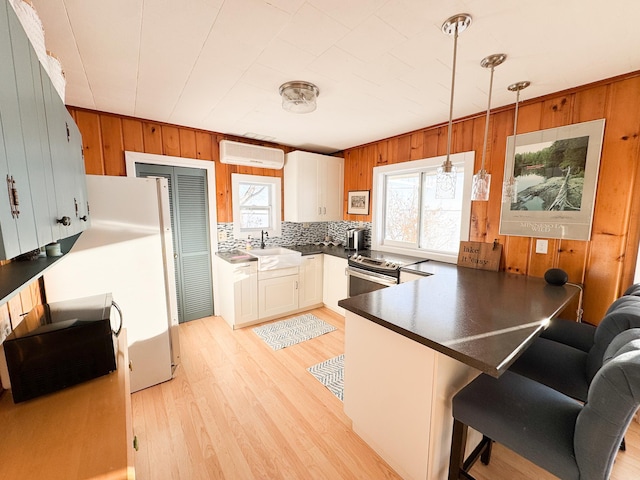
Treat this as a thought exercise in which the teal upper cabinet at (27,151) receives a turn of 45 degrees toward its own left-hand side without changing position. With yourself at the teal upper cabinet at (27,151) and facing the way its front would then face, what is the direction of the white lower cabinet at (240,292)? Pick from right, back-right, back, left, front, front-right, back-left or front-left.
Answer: front

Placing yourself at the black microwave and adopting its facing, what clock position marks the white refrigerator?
The white refrigerator is roughly at 10 o'clock from the black microwave.

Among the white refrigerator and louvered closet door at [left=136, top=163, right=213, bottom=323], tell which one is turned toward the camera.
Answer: the louvered closet door

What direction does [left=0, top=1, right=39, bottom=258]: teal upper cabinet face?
to the viewer's right

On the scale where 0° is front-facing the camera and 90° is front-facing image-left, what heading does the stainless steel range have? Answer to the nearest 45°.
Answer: approximately 45°

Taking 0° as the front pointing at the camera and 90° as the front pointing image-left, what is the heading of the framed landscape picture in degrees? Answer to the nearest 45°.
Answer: approximately 45°

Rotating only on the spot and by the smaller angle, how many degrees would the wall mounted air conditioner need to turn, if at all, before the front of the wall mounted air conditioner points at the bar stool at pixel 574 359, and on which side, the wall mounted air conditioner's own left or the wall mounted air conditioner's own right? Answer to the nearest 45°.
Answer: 0° — it already faces it

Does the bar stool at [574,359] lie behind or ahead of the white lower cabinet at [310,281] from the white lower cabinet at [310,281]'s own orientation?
ahead

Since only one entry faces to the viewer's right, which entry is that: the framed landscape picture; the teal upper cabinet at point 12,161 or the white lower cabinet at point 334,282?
the teal upper cabinet

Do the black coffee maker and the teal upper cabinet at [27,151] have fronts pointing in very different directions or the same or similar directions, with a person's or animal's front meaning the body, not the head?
very different directions

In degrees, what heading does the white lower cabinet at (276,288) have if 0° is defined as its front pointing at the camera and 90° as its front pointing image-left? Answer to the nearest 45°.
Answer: approximately 315°

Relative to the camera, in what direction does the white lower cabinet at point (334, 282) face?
facing the viewer and to the left of the viewer

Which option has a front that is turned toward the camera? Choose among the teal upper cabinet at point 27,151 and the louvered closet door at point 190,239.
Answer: the louvered closet door

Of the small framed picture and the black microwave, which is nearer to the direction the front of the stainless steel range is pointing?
the black microwave
